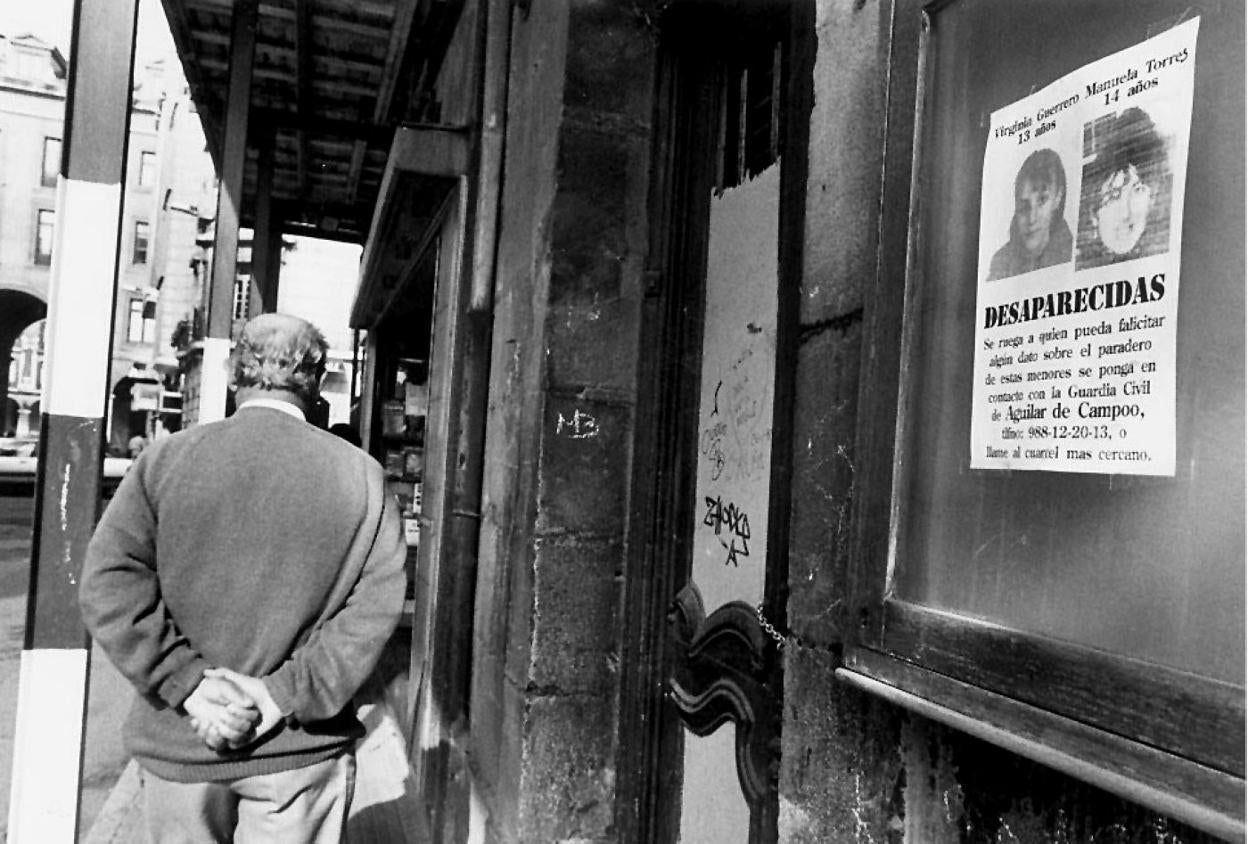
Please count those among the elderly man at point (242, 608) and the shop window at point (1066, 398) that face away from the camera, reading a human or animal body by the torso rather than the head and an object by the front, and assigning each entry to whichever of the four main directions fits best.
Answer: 1

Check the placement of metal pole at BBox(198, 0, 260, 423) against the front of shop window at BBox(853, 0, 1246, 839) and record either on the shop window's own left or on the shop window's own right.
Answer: on the shop window's own right

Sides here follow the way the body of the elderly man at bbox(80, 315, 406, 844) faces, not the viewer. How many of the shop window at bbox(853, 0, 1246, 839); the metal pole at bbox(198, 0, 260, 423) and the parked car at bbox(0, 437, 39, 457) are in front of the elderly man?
2

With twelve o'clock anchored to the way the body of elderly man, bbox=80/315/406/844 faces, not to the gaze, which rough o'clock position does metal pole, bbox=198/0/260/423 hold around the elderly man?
The metal pole is roughly at 12 o'clock from the elderly man.

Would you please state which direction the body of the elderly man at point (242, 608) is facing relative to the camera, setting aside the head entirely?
away from the camera

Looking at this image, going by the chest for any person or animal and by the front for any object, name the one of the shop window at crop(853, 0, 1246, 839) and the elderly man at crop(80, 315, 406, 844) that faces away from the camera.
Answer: the elderly man

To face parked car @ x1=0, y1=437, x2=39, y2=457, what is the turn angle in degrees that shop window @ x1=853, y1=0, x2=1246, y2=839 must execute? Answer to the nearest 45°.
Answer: approximately 90° to its right

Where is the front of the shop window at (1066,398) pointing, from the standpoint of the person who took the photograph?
facing the viewer and to the left of the viewer

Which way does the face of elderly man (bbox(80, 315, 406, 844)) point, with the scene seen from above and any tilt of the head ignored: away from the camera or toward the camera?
away from the camera

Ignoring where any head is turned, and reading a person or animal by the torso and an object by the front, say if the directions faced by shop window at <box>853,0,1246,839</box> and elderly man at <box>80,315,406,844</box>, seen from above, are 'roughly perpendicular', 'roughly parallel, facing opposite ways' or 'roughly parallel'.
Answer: roughly perpendicular
